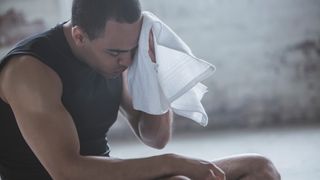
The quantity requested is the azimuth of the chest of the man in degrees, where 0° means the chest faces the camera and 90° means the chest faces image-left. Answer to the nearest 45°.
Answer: approximately 315°
